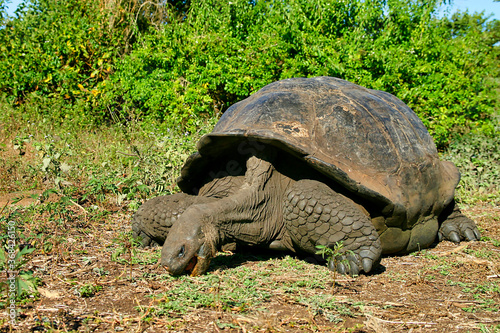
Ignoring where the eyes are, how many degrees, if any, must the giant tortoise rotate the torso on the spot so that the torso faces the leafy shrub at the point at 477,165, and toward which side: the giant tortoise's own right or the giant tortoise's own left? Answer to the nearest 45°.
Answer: approximately 180°

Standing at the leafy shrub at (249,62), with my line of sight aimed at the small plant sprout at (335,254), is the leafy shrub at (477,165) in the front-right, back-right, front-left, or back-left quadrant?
front-left

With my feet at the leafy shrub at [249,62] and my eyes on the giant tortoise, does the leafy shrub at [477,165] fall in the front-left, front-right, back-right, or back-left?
front-left

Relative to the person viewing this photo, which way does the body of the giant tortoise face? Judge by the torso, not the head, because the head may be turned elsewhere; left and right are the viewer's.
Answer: facing the viewer and to the left of the viewer

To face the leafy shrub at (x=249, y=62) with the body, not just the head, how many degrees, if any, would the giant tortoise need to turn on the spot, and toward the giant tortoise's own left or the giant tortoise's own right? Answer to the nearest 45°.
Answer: approximately 135° to the giant tortoise's own right

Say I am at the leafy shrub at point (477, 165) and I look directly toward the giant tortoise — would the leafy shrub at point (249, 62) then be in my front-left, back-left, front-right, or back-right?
front-right
